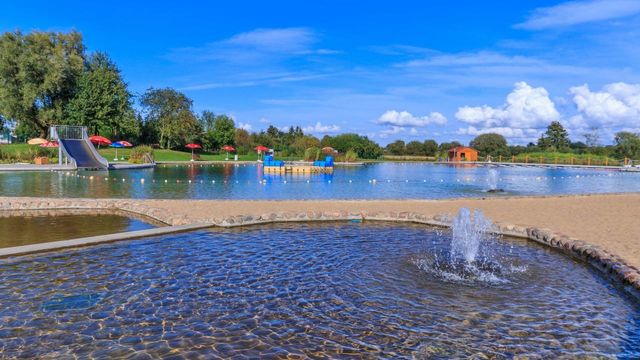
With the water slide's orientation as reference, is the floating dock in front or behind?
in front

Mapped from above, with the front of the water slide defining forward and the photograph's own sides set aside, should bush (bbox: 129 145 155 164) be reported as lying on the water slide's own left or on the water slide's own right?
on the water slide's own left

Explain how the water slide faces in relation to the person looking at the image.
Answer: facing the viewer and to the right of the viewer

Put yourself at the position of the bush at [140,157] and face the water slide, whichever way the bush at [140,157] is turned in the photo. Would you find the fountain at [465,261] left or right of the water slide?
left

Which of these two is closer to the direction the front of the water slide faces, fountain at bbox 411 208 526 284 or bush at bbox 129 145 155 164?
the fountain

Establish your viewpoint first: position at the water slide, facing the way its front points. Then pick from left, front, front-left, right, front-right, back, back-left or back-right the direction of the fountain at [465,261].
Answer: front-right
